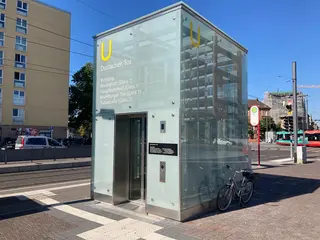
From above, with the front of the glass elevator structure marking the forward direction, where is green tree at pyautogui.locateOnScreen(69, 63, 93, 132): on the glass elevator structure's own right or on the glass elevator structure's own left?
on the glass elevator structure's own right

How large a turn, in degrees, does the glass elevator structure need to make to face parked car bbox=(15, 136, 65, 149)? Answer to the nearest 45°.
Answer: approximately 90° to its right

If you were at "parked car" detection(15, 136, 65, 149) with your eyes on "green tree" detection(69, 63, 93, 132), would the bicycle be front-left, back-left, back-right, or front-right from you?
back-right

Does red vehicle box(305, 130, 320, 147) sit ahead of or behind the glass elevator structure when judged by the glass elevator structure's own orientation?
behind

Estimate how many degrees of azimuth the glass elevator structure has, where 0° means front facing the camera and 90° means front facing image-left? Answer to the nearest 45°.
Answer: approximately 45°
